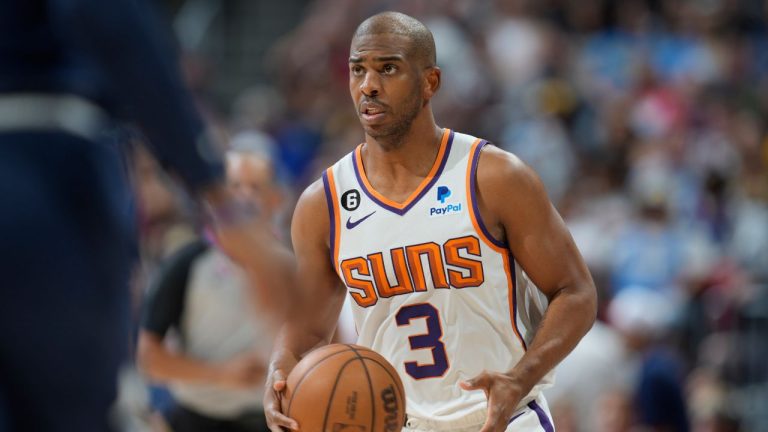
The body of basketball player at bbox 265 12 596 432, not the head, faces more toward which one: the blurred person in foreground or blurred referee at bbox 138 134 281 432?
the blurred person in foreground

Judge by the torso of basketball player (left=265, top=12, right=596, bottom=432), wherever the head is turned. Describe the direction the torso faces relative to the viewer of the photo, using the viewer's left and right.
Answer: facing the viewer and to the left of the viewer

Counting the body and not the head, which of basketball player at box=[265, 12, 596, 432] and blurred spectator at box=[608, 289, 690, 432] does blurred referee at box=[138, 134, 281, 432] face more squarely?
the basketball player

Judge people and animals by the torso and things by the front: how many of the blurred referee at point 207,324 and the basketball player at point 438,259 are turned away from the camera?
0

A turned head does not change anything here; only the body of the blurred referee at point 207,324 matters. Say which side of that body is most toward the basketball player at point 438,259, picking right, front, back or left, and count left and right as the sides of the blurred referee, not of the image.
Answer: front

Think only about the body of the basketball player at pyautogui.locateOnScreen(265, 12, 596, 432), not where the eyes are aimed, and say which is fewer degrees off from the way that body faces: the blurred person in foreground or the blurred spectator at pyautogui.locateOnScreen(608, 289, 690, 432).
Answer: the blurred person in foreground

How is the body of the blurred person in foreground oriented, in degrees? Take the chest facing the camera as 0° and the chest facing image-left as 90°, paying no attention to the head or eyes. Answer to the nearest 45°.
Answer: approximately 180°

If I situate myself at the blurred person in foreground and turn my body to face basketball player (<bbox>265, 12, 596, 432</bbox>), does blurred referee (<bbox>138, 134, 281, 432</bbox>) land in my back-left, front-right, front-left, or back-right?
front-left

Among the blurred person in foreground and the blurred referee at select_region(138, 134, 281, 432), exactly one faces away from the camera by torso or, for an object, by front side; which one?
the blurred person in foreground

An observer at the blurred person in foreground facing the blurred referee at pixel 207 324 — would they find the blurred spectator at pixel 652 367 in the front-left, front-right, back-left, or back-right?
front-right

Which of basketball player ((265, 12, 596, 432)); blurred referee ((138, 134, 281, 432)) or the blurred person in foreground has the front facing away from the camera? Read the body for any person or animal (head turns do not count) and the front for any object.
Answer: the blurred person in foreground

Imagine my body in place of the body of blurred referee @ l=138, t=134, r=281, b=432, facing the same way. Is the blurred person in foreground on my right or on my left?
on my right

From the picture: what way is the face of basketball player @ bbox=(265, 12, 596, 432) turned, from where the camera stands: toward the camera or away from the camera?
toward the camera

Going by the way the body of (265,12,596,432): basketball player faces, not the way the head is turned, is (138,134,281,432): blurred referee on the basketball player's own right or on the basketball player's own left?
on the basketball player's own right

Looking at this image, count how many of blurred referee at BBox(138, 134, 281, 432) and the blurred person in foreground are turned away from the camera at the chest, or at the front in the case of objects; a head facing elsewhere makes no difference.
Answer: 1

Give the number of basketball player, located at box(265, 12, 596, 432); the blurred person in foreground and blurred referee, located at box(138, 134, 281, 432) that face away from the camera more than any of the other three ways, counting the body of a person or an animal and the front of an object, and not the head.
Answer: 1

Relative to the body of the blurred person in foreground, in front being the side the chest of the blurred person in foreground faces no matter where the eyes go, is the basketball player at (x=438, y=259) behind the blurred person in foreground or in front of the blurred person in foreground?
in front
